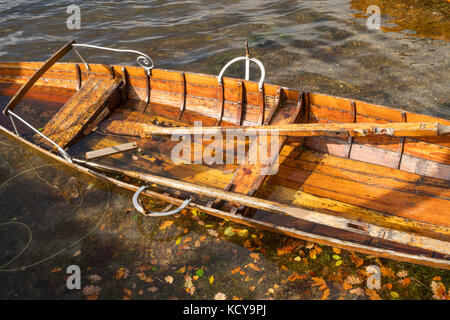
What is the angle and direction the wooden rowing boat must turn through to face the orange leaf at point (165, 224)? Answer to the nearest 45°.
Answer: approximately 135° to its right

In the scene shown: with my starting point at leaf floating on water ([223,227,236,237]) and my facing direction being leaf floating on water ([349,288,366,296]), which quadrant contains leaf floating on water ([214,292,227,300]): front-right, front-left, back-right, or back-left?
front-right

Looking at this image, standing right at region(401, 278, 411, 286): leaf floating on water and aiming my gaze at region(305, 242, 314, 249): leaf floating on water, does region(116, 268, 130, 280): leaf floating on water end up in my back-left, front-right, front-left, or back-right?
front-left

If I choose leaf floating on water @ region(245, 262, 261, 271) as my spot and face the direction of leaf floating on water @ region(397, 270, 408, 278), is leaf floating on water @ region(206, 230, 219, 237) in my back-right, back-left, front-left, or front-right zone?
back-left

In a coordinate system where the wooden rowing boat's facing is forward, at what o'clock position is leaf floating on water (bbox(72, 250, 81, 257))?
The leaf floating on water is roughly at 4 o'clock from the wooden rowing boat.
